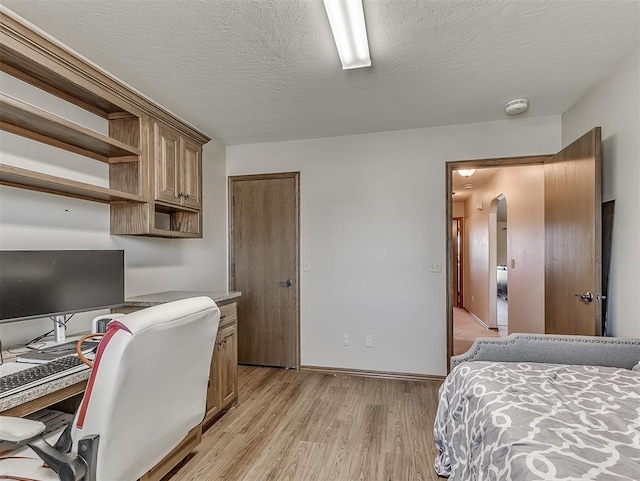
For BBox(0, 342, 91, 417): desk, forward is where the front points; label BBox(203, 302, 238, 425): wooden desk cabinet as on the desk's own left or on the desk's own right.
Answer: on the desk's own left

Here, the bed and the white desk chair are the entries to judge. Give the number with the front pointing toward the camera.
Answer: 1

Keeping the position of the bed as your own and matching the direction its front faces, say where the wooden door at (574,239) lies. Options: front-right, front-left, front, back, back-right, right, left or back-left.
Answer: back

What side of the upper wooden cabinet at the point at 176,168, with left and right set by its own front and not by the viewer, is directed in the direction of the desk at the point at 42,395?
right

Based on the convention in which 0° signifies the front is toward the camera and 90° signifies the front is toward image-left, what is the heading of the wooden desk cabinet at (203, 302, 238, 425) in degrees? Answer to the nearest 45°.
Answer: approximately 315°

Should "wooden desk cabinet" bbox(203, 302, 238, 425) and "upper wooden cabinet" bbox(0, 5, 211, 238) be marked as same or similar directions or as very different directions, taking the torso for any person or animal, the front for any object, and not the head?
same or similar directions

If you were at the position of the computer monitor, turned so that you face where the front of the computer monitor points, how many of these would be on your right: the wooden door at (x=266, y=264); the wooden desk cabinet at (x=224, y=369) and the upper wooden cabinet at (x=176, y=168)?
0

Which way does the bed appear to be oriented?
toward the camera

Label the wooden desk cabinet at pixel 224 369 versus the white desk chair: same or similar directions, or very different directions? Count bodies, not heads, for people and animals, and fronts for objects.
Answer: very different directions

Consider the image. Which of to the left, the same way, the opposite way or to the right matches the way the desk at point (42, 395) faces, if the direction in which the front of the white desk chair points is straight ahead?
the opposite way

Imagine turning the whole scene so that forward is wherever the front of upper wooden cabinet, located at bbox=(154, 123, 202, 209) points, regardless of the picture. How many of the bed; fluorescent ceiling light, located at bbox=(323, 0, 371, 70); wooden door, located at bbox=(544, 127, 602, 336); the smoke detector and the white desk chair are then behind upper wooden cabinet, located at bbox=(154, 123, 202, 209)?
0

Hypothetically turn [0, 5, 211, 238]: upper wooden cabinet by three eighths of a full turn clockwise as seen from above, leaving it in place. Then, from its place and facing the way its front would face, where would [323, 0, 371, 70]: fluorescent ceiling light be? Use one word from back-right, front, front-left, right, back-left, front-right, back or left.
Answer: back-left

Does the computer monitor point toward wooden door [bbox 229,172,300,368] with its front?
no

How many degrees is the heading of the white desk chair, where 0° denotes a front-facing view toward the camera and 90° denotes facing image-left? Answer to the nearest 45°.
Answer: approximately 135°

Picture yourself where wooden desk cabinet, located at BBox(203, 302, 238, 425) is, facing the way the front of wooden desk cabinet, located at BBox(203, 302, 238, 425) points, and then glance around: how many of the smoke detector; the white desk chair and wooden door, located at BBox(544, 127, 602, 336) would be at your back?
0

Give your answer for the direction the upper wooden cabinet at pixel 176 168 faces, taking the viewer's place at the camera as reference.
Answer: facing the viewer and to the right of the viewer

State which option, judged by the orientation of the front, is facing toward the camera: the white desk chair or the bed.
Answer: the bed

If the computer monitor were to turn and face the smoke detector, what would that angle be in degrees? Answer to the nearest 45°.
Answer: approximately 45° to its left

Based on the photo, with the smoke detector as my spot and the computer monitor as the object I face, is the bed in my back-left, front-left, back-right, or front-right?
front-left

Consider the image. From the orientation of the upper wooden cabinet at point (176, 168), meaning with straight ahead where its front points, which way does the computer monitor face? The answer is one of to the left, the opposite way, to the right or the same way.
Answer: the same way

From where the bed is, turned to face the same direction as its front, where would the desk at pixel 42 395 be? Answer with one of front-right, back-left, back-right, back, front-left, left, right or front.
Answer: front-right

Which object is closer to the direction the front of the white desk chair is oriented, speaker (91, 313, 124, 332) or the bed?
the speaker

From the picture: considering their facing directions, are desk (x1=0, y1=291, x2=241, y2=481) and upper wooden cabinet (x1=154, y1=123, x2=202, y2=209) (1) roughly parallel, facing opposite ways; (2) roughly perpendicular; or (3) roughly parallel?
roughly parallel
